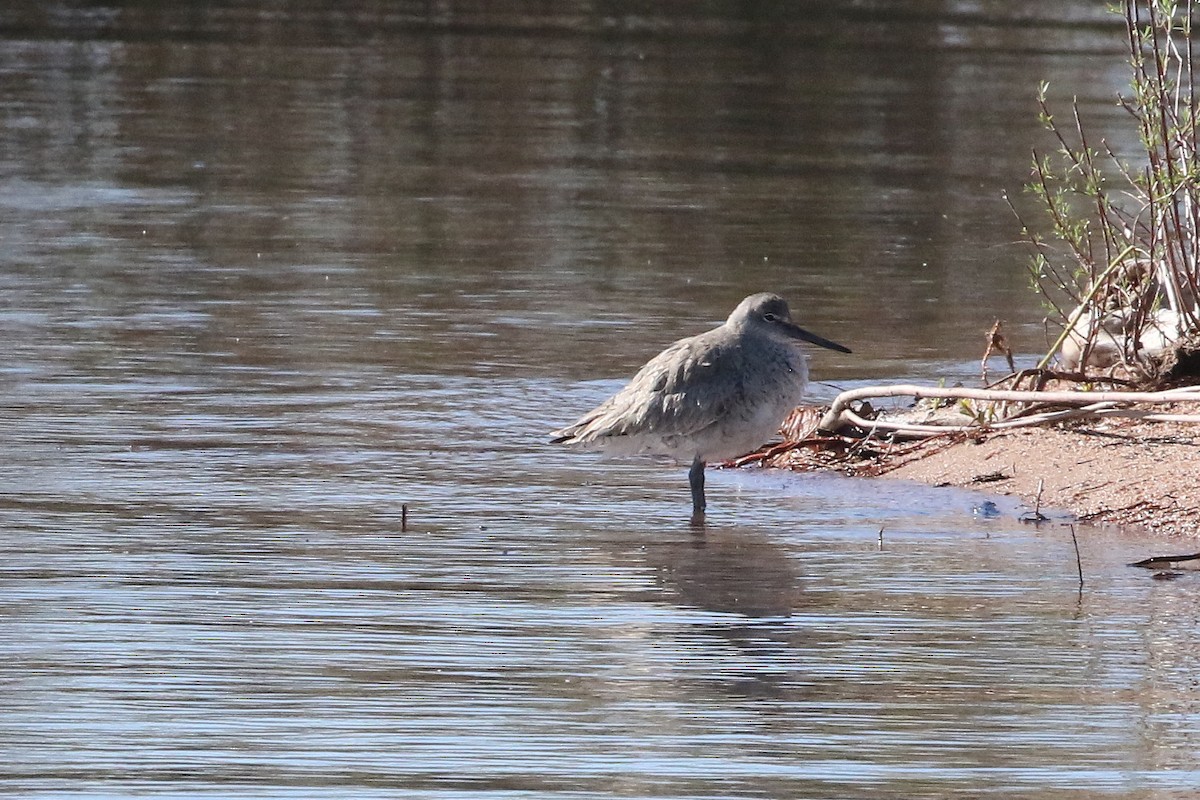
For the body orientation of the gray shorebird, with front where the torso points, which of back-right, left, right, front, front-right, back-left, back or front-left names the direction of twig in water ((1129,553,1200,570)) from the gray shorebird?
front-right

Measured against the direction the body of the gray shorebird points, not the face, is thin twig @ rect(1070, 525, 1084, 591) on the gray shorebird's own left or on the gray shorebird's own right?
on the gray shorebird's own right

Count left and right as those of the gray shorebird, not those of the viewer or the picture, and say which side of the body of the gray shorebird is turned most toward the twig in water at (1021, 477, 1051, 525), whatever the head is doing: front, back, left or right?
front

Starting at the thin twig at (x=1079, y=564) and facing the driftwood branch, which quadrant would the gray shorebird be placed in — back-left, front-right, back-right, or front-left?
front-left

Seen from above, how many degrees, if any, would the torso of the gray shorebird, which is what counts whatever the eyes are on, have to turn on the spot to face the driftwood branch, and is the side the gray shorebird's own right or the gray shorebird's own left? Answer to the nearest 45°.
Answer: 0° — it already faces it

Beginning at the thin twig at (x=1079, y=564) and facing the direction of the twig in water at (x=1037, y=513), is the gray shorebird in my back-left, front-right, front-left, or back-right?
front-left

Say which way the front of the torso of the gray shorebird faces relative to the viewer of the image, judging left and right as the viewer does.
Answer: facing to the right of the viewer
